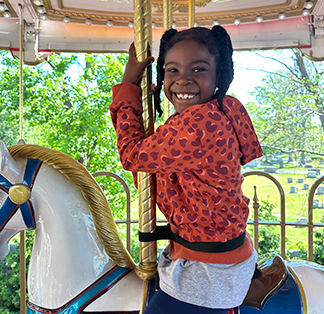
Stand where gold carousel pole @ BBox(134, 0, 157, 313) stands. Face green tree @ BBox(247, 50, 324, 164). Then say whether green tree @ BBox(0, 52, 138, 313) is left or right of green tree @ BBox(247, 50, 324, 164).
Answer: left

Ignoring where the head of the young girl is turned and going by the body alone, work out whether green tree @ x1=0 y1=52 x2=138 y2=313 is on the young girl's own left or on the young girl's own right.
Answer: on the young girl's own right

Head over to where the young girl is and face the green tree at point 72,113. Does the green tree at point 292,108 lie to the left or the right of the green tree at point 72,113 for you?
right

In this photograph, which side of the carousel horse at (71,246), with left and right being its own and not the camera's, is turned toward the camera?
left
